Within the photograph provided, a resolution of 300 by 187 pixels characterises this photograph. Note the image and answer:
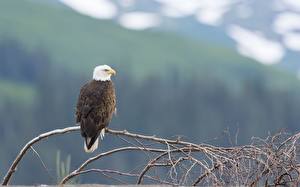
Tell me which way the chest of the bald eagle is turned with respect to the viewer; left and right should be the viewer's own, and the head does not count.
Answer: facing away from the viewer and to the right of the viewer
